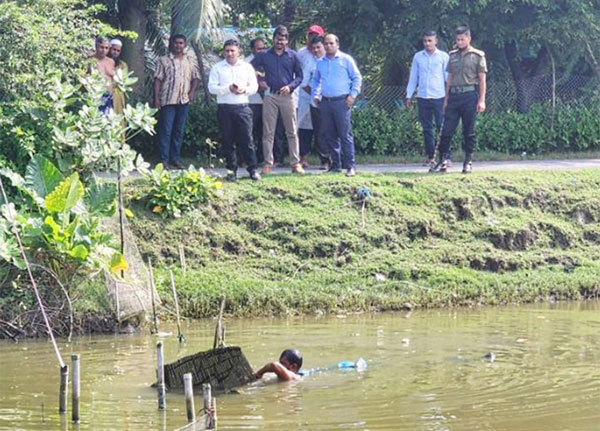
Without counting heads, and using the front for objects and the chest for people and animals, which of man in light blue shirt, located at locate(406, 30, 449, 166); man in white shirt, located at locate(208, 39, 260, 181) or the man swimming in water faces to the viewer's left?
the man swimming in water

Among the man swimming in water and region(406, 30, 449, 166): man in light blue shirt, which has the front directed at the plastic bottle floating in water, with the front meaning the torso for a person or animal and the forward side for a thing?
the man in light blue shirt

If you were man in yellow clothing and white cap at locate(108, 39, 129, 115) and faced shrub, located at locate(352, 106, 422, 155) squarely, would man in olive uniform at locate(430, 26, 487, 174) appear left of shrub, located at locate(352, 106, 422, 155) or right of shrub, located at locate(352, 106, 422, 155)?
right

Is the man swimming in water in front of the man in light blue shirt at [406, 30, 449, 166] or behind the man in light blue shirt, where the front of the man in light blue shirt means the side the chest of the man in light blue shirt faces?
in front

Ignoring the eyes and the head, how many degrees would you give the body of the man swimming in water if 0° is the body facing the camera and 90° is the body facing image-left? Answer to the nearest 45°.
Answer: approximately 90°

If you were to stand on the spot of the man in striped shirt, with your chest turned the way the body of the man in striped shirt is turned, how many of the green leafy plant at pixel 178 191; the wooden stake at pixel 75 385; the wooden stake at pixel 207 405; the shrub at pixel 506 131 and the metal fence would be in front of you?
3

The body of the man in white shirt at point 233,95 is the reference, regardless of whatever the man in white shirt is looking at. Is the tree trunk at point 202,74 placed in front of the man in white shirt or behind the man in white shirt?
behind

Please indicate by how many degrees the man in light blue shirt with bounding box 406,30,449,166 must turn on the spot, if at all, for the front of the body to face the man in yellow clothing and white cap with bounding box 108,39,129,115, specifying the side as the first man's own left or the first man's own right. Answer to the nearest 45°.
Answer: approximately 90° to the first man's own right

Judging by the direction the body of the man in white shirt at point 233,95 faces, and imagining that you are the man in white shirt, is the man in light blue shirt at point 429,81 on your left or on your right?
on your left

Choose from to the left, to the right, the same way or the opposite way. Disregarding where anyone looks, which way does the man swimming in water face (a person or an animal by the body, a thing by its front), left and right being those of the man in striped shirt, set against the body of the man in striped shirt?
to the right

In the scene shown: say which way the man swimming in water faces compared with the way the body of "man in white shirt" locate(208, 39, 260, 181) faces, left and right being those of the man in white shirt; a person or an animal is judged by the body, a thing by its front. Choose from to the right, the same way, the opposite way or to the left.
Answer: to the right
